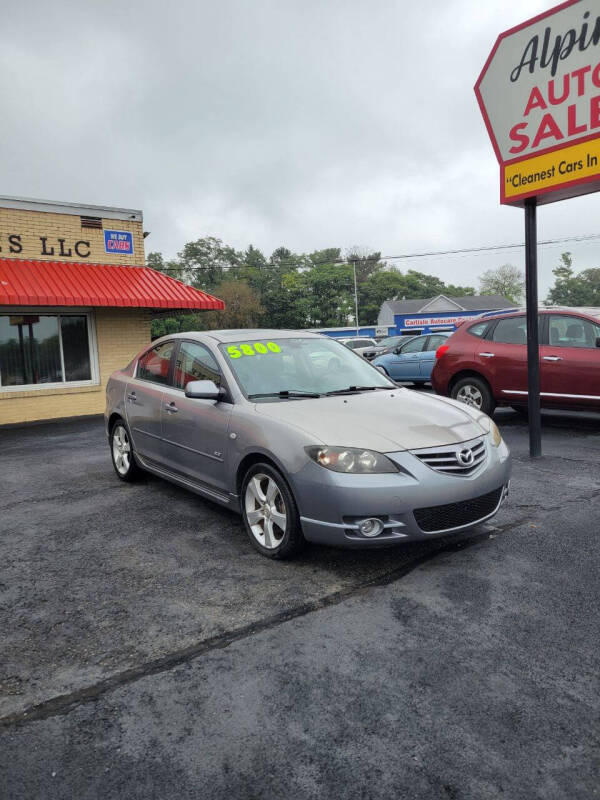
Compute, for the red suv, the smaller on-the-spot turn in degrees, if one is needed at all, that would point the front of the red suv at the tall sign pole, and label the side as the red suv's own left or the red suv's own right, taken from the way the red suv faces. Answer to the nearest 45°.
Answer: approximately 90° to the red suv's own right

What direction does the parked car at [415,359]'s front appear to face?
to the viewer's left

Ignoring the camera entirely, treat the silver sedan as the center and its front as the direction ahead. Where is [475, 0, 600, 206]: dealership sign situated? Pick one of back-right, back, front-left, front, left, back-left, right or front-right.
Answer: left

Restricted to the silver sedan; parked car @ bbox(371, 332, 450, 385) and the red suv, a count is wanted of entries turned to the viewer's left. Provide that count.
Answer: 1

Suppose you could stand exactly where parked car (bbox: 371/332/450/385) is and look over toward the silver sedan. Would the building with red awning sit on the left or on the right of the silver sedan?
right

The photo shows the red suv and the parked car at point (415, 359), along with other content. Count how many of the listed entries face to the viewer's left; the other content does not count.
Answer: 1

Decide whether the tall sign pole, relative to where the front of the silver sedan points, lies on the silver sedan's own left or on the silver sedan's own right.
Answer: on the silver sedan's own left

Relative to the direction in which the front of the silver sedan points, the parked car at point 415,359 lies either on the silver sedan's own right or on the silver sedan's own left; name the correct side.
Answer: on the silver sedan's own left

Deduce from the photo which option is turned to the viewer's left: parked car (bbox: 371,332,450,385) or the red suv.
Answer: the parked car

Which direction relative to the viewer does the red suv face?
to the viewer's right

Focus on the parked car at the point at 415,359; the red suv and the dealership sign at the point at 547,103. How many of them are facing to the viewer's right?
1

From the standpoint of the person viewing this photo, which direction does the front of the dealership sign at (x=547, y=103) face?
facing the viewer and to the left of the viewer

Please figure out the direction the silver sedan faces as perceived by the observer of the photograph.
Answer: facing the viewer and to the right of the viewer
